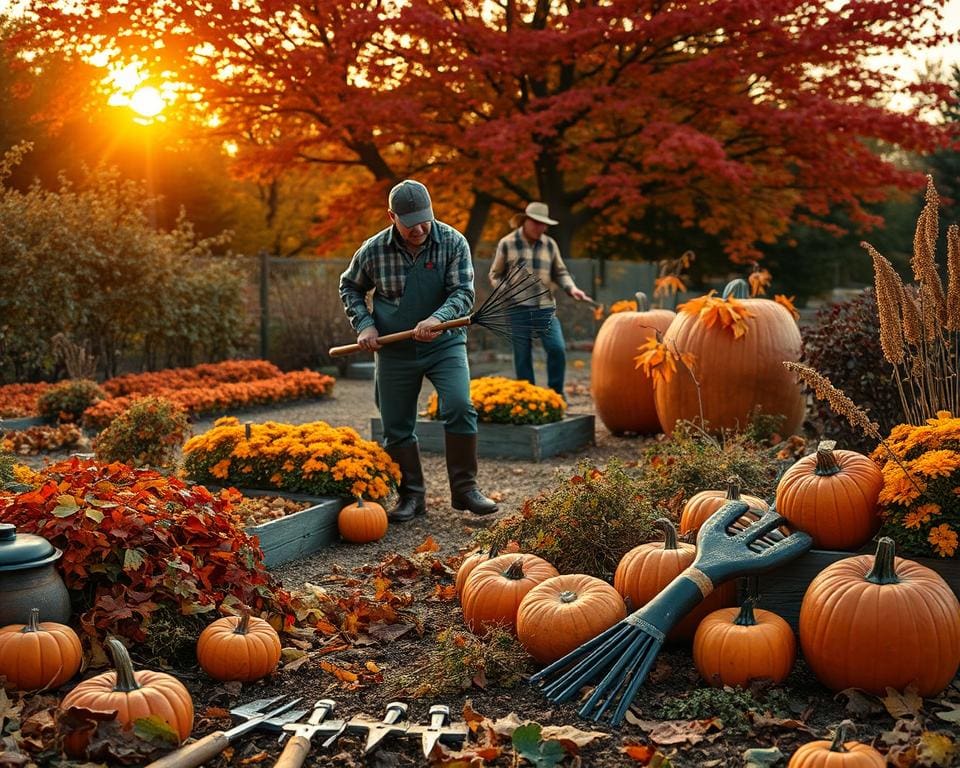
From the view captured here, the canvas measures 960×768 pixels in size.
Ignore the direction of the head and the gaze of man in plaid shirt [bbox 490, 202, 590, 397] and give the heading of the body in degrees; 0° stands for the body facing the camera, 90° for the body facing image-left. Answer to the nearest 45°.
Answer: approximately 315°

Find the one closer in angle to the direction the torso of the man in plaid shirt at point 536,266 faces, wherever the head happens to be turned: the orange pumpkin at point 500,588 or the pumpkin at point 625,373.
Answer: the pumpkin

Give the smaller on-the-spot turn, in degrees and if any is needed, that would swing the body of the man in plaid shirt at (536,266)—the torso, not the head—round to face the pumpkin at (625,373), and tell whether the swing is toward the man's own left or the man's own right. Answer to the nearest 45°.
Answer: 0° — they already face it

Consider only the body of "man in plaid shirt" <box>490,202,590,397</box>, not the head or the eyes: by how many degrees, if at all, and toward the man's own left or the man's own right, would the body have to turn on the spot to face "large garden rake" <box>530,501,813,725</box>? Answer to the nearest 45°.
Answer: approximately 45° to the man's own right

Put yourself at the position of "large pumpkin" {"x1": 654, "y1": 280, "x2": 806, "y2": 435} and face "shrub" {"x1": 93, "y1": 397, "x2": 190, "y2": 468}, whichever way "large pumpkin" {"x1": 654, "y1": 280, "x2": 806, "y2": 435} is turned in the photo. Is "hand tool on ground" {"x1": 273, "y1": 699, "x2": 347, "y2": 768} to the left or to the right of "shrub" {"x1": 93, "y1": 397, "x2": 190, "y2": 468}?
left

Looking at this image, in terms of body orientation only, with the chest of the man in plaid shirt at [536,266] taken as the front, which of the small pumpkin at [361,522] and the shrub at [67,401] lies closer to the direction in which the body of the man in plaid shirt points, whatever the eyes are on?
the small pumpkin

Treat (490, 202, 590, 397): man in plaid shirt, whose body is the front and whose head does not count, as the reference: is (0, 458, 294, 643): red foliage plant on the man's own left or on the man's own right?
on the man's own right

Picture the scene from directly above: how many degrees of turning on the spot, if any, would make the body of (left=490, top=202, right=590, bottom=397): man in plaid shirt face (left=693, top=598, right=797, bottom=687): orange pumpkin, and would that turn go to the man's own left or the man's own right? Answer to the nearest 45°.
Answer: approximately 45° to the man's own right

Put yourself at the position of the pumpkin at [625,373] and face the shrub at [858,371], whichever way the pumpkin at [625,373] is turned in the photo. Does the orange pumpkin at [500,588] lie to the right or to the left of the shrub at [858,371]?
right

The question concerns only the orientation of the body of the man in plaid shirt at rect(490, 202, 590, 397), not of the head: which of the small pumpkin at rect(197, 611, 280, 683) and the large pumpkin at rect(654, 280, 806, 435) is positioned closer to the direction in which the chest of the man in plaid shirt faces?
the large pumpkin

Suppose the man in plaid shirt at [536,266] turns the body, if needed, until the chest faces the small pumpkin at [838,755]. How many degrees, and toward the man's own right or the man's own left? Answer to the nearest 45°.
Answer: approximately 45° to the man's own right

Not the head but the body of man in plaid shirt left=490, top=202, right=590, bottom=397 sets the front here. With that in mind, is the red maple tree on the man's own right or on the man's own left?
on the man's own left

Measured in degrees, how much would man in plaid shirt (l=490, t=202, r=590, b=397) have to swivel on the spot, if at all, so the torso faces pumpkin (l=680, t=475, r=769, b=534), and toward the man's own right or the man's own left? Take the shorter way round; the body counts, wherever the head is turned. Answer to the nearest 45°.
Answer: approximately 45° to the man's own right
